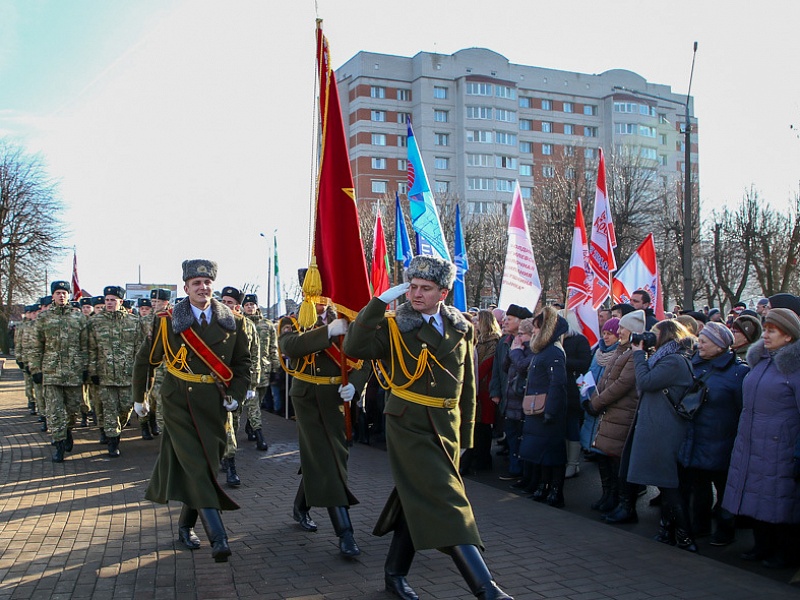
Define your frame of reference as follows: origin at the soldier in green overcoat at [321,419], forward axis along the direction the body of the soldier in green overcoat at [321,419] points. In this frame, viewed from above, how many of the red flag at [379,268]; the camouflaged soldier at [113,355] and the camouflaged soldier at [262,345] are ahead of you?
0

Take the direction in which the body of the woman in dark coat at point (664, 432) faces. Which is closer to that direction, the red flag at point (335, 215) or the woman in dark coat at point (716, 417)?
the red flag

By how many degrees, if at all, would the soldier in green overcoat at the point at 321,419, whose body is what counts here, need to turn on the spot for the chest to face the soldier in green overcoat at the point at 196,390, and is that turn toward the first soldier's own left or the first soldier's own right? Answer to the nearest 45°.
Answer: approximately 135° to the first soldier's own right

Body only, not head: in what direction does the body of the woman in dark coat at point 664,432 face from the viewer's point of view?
to the viewer's left

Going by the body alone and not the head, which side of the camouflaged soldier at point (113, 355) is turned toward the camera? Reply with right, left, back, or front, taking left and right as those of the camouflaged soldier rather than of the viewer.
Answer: front

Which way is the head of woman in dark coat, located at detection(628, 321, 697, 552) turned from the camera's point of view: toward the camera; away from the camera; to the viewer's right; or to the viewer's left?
to the viewer's left

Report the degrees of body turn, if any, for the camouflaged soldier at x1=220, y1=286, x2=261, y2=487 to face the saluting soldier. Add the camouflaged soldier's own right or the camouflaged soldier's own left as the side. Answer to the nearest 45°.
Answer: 0° — they already face them

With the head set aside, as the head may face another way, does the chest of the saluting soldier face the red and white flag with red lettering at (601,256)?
no

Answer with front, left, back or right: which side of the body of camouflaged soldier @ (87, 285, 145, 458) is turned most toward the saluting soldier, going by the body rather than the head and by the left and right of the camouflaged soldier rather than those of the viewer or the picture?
front

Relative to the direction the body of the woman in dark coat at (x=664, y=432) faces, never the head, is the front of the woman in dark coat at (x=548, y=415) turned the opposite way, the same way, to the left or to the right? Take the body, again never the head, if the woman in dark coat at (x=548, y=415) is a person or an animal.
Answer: the same way

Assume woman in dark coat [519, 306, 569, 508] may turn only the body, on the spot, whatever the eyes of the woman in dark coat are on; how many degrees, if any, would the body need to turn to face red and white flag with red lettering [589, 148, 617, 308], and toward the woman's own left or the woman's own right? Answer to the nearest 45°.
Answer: approximately 90° to the woman's own right

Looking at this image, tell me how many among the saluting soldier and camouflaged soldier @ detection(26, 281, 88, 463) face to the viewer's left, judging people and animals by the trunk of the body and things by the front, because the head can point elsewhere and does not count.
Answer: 0

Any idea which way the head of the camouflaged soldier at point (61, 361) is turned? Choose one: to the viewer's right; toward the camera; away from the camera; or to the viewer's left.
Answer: toward the camera

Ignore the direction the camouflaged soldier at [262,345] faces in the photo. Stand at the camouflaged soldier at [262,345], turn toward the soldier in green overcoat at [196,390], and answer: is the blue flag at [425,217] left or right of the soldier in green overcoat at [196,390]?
left

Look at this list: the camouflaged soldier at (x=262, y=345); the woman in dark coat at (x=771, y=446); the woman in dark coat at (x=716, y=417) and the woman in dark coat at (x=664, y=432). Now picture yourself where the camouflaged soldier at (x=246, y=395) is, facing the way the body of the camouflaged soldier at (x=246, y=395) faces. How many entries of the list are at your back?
1

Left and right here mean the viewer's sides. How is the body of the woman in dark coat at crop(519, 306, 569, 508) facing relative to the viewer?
facing to the left of the viewer

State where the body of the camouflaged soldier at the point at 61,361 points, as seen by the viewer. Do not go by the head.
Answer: toward the camera
